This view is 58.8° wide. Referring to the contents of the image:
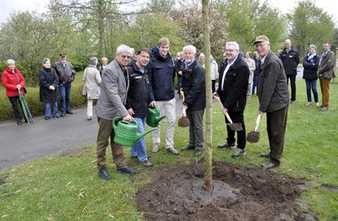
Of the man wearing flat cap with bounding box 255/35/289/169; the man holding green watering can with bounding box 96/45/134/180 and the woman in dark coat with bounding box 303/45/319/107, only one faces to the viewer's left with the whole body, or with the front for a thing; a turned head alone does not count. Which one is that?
the man wearing flat cap with bounding box 255/35/289/169

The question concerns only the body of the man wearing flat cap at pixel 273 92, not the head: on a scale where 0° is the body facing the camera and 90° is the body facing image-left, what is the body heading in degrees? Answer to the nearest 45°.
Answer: approximately 90°

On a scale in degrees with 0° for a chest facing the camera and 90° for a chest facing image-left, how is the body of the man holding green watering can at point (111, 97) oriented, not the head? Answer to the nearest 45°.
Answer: approximately 315°

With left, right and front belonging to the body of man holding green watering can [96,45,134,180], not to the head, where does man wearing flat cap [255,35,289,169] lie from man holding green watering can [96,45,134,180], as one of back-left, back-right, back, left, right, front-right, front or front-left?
front-left

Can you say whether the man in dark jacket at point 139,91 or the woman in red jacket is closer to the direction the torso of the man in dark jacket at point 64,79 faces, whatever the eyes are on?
the man in dark jacket

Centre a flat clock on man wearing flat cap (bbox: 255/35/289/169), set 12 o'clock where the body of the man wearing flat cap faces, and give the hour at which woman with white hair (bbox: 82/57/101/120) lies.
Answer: The woman with white hair is roughly at 1 o'clock from the man wearing flat cap.

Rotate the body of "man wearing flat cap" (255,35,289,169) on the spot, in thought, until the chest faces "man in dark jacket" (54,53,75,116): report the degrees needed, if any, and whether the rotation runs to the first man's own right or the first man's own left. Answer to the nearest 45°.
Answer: approximately 45° to the first man's own right

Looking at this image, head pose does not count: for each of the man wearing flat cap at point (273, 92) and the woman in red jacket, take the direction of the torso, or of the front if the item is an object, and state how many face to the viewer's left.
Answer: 1

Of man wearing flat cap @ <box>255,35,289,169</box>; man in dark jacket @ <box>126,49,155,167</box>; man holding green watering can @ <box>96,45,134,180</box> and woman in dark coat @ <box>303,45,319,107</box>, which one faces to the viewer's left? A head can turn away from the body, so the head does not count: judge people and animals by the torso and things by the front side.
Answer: man wearing flat cap @ <box>255,35,289,169</box>

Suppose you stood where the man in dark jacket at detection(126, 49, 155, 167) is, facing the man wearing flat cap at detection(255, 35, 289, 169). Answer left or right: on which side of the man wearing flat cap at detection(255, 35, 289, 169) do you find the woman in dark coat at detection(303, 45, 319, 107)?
left

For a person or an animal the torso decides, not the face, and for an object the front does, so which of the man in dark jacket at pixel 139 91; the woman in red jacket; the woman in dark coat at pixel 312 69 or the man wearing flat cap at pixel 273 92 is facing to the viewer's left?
the man wearing flat cap

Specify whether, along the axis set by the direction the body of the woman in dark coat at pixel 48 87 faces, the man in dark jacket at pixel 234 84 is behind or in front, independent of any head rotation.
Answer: in front
